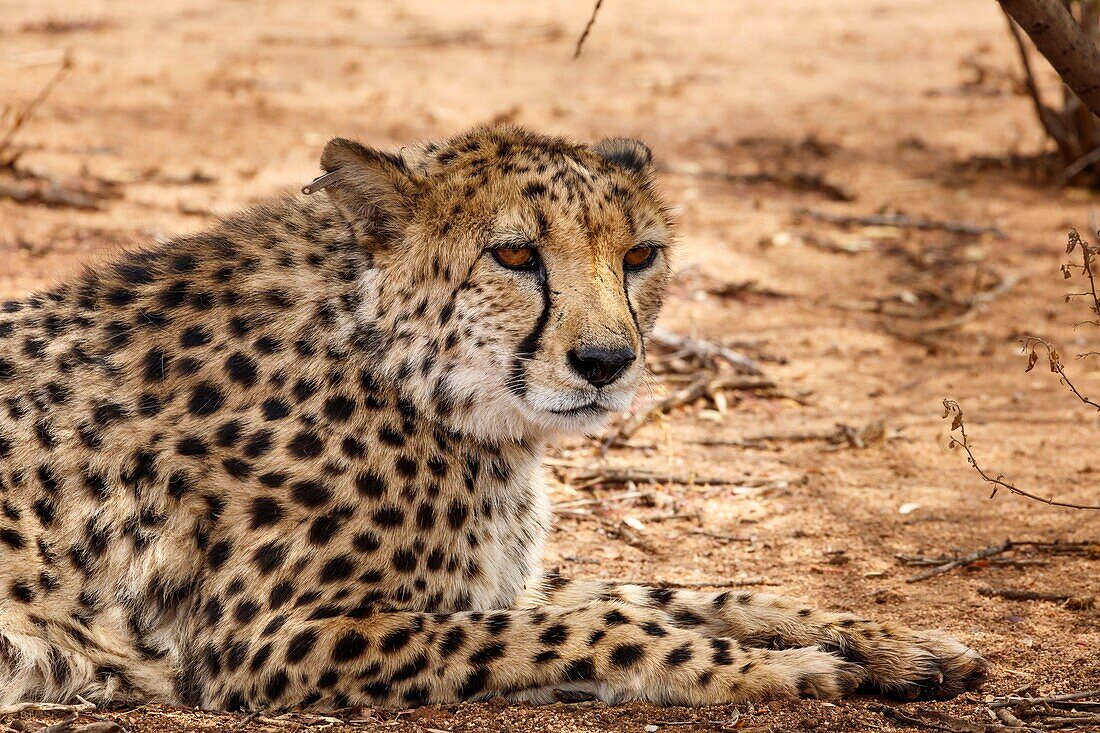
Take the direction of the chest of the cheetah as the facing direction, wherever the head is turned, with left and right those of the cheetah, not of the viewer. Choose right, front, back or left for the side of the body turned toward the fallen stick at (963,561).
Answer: front

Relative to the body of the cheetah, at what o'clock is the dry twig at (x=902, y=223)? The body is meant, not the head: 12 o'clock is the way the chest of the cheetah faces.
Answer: The dry twig is roughly at 10 o'clock from the cheetah.

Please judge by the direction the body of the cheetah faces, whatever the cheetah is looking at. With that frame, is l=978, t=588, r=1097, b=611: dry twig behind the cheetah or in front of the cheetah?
in front

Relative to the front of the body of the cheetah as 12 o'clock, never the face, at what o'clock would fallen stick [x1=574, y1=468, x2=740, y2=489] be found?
The fallen stick is roughly at 10 o'clock from the cheetah.

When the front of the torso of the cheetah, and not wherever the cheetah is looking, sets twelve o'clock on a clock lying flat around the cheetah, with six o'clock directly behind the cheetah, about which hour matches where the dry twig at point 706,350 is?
The dry twig is roughly at 10 o'clock from the cheetah.

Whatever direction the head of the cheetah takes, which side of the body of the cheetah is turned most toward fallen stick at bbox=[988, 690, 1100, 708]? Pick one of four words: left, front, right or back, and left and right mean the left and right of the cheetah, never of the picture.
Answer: front

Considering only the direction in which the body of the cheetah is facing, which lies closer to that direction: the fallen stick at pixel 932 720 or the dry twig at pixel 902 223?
the fallen stick

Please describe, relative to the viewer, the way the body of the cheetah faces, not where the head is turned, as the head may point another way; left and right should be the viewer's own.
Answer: facing to the right of the viewer

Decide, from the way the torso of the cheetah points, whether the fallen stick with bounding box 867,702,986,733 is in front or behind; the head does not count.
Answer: in front
